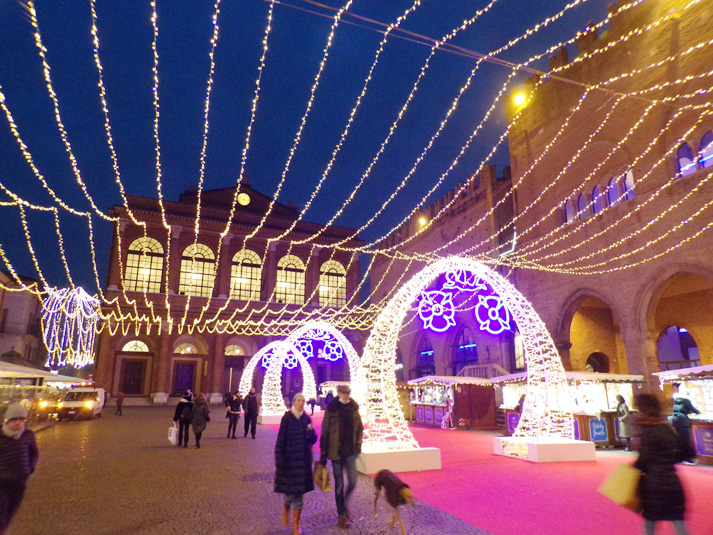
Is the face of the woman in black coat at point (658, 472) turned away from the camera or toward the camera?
away from the camera

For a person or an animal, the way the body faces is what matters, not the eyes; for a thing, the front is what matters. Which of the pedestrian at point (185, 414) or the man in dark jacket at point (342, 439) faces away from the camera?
the pedestrian

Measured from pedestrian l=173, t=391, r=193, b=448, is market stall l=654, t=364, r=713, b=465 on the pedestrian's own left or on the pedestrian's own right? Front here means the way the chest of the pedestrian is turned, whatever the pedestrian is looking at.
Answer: on the pedestrian's own right

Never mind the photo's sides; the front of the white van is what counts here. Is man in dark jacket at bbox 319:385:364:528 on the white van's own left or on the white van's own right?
on the white van's own left

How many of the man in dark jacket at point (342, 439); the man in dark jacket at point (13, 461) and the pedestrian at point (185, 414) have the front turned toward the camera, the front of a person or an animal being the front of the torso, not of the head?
2

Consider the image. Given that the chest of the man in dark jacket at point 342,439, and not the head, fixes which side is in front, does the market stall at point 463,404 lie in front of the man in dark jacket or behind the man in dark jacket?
behind

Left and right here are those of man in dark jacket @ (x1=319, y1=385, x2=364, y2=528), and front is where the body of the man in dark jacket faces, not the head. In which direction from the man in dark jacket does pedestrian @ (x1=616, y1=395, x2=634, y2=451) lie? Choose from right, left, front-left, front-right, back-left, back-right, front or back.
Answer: back-left
